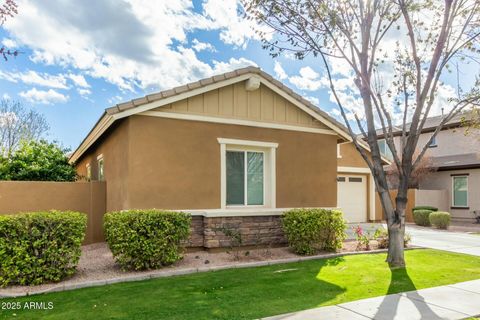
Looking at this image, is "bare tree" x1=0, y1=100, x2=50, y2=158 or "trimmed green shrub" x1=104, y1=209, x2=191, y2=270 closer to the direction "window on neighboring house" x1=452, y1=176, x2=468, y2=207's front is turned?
the trimmed green shrub

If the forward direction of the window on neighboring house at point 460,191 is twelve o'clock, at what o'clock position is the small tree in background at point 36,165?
The small tree in background is roughly at 1 o'clock from the window on neighboring house.

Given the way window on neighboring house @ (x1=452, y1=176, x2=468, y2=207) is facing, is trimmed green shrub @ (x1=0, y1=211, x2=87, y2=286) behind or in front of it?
in front

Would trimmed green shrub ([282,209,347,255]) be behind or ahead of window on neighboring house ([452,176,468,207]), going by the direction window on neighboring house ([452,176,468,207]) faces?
ahead

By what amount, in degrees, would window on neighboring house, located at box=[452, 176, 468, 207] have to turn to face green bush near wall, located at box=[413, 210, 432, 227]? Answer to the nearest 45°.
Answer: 0° — it already faces it

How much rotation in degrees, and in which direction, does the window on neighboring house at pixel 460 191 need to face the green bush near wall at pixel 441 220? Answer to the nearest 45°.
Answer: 0° — it already faces it

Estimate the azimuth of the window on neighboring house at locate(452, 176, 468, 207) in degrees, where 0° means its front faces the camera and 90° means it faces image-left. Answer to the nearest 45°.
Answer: approximately 0°

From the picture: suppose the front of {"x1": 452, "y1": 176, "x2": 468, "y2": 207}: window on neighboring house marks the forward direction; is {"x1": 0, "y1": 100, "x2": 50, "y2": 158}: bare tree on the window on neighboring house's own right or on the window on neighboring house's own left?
on the window on neighboring house's own right
